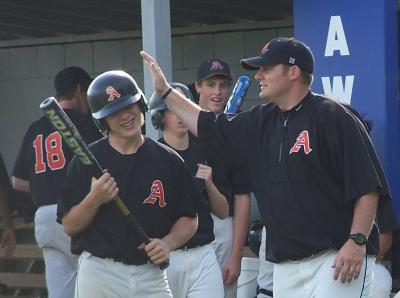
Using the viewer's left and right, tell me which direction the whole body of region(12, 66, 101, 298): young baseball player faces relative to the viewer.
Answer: facing away from the viewer and to the right of the viewer

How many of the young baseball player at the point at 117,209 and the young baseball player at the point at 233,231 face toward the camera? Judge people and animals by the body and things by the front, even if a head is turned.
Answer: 2

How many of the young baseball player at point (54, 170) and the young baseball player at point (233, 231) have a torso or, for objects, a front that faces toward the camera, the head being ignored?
1

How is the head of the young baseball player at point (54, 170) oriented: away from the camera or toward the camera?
away from the camera

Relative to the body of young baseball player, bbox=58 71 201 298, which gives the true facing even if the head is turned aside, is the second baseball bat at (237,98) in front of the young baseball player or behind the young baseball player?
behind

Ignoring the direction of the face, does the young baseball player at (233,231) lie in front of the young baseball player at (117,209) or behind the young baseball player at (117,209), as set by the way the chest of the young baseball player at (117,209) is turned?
behind
